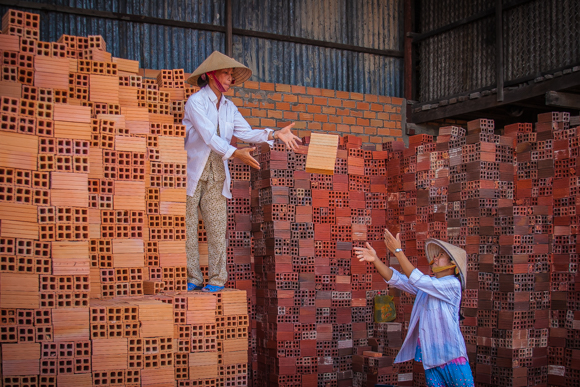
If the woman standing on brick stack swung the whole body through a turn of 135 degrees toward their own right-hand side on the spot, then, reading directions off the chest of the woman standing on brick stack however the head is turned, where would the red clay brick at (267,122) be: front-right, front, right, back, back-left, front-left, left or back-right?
right

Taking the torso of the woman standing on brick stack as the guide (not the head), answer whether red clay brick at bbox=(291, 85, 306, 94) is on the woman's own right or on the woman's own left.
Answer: on the woman's own left

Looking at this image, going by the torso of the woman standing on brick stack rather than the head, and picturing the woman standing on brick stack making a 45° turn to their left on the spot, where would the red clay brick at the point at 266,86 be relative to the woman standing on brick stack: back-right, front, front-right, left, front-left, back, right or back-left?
left

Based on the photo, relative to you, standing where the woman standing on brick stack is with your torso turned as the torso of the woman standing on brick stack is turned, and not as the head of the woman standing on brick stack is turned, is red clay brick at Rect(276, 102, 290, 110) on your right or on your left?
on your left

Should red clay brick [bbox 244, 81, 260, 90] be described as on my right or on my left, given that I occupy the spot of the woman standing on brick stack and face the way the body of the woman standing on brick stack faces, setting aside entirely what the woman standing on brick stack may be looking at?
on my left

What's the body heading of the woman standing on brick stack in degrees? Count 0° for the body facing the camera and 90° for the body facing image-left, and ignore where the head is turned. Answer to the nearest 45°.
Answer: approximately 315°

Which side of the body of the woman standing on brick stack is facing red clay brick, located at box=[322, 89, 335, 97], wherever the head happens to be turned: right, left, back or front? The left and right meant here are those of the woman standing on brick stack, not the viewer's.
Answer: left

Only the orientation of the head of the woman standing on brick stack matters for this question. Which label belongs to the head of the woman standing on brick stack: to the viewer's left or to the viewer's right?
to the viewer's right

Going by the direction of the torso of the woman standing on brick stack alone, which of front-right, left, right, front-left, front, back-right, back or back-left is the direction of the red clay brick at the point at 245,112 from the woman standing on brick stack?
back-left

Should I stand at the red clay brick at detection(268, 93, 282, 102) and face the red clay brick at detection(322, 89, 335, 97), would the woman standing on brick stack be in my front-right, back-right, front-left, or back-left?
back-right

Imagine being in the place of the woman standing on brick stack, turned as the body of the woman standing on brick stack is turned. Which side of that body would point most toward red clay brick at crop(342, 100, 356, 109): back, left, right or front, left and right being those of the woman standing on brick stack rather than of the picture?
left
